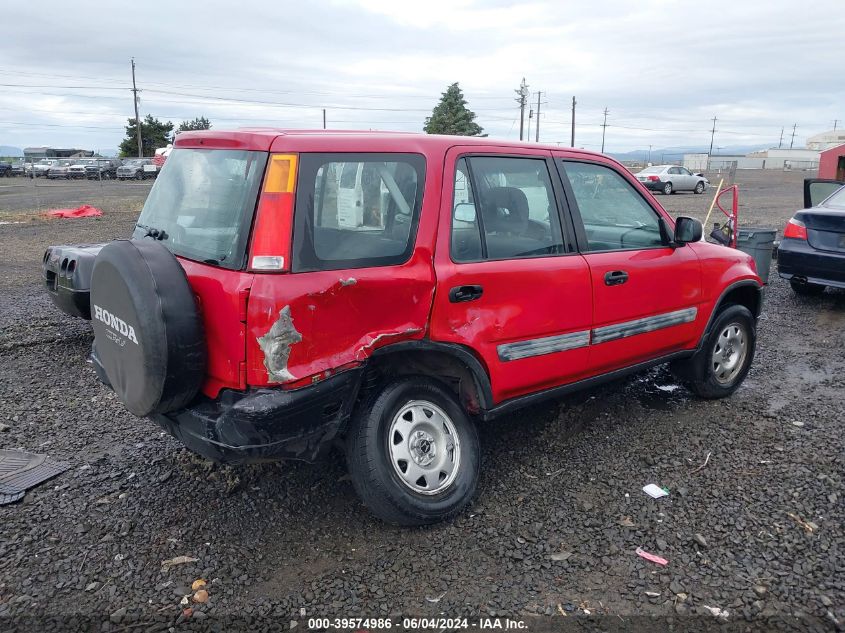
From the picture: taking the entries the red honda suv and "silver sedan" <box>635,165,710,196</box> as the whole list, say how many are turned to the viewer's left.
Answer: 0

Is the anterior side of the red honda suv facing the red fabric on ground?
no

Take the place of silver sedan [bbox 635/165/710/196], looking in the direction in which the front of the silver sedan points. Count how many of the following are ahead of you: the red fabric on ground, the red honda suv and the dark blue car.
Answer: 0

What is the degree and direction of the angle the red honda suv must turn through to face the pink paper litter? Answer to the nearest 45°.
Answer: approximately 45° to its right

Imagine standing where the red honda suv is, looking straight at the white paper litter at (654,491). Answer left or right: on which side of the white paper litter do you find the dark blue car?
left

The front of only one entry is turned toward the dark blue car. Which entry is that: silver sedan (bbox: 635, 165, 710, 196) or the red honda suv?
the red honda suv

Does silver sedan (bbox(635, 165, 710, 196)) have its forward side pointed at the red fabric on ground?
no

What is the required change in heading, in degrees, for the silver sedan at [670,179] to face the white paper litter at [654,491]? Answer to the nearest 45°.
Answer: approximately 135° to its right

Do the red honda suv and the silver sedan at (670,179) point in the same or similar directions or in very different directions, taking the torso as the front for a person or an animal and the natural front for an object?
same or similar directions

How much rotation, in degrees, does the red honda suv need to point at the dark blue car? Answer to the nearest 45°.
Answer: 0° — it already faces it

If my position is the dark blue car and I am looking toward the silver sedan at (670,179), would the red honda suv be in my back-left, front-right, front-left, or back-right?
back-left

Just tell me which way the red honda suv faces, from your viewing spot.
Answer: facing away from the viewer and to the right of the viewer

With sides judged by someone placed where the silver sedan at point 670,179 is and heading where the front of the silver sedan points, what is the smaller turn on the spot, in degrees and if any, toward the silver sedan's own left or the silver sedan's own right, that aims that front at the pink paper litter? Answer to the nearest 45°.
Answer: approximately 135° to the silver sedan's own right

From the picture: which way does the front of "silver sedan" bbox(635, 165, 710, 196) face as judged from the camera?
facing away from the viewer and to the right of the viewer
